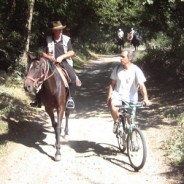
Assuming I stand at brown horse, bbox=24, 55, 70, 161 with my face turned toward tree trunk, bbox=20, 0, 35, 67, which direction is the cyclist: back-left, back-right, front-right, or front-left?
back-right

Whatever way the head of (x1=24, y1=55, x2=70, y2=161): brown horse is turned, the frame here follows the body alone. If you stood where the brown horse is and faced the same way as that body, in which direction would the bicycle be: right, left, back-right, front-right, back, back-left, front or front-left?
left

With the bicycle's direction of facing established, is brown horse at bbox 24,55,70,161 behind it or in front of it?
behind

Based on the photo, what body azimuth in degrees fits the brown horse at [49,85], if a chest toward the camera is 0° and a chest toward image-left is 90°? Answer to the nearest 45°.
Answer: approximately 45°

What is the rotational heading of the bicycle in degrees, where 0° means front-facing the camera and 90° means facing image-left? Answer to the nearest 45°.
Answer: approximately 315°

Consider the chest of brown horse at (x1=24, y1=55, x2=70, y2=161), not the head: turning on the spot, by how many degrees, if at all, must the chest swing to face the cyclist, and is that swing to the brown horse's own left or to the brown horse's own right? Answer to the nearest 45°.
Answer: approximately 90° to the brown horse's own left

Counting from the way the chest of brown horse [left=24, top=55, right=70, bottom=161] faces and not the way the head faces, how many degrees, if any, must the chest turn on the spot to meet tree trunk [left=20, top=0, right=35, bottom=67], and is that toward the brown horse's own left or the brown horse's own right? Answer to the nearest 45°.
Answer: approximately 135° to the brown horse's own right

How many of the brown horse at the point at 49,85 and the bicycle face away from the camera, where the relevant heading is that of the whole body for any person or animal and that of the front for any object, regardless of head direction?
0

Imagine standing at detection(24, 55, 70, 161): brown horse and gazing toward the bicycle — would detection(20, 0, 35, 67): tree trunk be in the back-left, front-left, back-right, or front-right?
back-left
